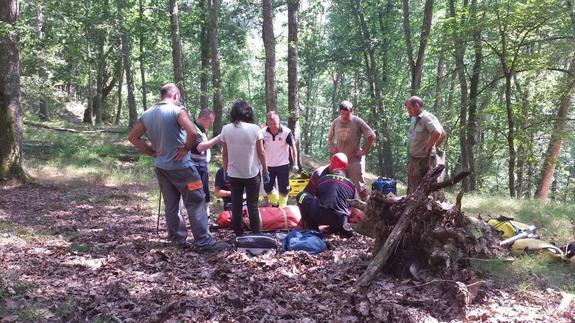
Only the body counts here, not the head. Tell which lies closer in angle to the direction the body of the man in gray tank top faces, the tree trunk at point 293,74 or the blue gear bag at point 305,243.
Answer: the tree trunk

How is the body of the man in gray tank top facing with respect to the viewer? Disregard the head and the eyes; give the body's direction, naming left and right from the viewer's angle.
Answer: facing away from the viewer and to the right of the viewer

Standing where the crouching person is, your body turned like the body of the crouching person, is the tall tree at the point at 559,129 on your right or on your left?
on your right

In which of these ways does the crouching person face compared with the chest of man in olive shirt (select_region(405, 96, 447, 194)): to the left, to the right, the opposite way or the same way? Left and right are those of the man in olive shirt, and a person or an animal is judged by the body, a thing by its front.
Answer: to the right

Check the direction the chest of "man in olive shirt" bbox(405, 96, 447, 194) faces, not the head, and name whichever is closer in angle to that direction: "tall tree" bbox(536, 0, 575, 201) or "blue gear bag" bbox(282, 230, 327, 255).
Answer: the blue gear bag

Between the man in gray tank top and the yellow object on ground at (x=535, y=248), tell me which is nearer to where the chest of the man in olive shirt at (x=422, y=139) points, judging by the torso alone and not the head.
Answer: the man in gray tank top

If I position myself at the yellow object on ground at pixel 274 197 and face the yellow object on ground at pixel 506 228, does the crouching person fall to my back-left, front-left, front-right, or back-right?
front-right

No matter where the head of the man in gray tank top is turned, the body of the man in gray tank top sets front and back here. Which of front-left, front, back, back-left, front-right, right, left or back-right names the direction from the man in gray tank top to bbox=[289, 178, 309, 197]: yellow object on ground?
front

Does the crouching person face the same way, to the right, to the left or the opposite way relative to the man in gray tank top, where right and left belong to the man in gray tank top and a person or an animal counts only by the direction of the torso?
to the left

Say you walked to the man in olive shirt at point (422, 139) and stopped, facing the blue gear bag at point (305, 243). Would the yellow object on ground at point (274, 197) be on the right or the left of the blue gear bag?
right

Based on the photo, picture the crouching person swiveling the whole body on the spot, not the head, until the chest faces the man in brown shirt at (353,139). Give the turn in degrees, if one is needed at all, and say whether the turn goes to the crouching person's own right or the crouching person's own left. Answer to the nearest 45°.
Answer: approximately 45° to the crouching person's own right

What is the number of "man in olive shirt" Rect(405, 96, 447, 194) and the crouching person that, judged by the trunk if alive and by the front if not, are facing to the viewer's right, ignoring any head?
0

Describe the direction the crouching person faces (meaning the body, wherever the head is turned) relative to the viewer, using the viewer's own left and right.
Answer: facing away from the viewer and to the left of the viewer

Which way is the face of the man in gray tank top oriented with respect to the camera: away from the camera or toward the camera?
away from the camera

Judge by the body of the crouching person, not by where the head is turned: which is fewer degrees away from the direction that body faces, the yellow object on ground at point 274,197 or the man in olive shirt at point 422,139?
the yellow object on ground

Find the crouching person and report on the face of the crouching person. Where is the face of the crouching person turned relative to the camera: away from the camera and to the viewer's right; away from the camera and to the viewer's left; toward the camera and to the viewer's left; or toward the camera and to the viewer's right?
away from the camera and to the viewer's left

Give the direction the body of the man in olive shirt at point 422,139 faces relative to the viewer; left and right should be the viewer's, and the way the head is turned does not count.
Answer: facing the viewer and to the left of the viewer
